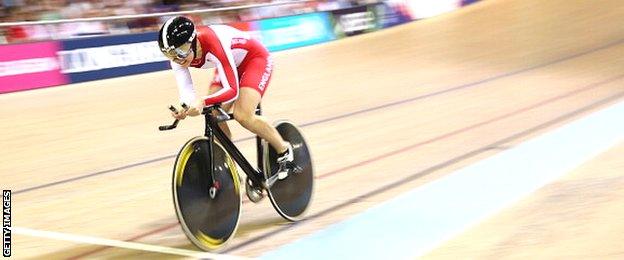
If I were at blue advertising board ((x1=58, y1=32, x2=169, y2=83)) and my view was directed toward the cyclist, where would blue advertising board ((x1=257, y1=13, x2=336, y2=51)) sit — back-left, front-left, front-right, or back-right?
back-left

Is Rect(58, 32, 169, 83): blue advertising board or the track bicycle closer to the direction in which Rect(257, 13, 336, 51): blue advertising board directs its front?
the track bicycle

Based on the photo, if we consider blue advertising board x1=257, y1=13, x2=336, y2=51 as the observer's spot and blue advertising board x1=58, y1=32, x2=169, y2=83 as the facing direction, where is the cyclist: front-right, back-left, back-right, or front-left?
front-left

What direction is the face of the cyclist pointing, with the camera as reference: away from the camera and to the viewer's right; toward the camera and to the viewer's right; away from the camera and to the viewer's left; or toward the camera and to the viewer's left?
toward the camera and to the viewer's left

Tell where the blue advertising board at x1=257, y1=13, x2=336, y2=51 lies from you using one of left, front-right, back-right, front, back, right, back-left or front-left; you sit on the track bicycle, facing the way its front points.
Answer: back-right

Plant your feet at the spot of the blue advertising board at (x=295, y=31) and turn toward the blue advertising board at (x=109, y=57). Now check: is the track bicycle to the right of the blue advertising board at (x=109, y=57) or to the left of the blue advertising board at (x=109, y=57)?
left

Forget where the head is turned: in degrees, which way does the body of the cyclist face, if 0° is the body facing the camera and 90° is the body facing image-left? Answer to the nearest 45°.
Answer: approximately 45°

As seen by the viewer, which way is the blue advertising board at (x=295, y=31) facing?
toward the camera

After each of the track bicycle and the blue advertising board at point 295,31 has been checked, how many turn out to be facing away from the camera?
0

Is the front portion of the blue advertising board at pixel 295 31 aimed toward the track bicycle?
yes

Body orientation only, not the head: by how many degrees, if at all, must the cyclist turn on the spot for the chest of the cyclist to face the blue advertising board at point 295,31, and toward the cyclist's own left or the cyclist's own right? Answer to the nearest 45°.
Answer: approximately 135° to the cyclist's own right

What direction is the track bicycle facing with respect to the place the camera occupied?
facing the viewer and to the left of the viewer
